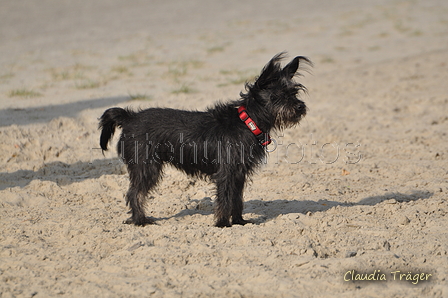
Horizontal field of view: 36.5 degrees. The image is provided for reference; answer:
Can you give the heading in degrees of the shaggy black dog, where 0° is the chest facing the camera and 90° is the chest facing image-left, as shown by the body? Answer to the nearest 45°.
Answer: approximately 270°
